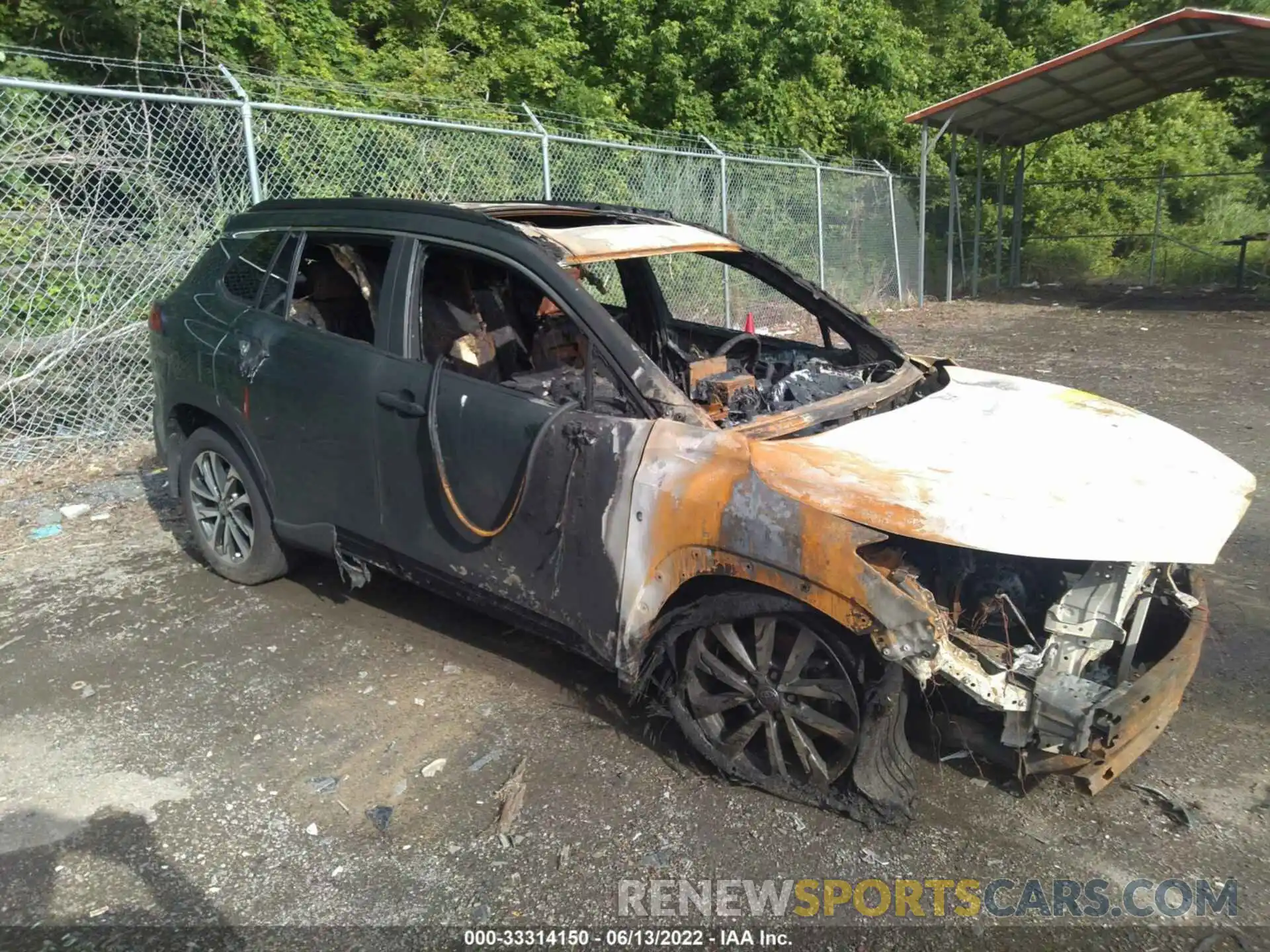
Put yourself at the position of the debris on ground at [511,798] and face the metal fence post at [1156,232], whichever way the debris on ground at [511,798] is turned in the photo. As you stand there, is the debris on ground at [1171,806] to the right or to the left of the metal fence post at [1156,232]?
right

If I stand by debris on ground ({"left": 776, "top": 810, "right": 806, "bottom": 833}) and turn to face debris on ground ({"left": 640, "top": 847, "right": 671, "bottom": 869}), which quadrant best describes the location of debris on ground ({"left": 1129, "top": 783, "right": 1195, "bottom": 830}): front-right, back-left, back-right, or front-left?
back-left

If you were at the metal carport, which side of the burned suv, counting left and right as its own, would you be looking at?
left

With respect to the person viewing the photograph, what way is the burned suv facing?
facing the viewer and to the right of the viewer

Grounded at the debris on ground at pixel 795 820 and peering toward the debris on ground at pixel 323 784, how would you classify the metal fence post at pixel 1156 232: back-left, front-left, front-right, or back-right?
back-right

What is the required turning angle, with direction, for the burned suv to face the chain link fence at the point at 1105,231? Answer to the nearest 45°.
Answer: approximately 90° to its left

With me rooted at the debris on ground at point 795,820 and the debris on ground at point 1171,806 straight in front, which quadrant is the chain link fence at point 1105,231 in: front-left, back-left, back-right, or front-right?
front-left
